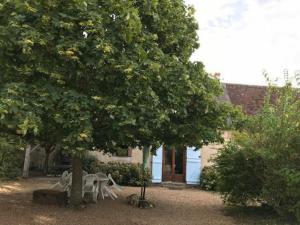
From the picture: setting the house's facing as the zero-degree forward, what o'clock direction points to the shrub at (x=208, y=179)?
The shrub is roughly at 10 o'clock from the house.

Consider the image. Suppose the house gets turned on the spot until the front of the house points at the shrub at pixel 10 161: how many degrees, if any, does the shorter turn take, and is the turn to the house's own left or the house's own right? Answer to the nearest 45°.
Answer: approximately 90° to the house's own right

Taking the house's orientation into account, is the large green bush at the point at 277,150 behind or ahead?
ahead

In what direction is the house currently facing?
toward the camera

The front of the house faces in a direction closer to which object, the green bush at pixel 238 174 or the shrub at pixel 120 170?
the green bush

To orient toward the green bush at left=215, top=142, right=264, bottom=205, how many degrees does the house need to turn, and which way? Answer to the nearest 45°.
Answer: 0° — it already faces it

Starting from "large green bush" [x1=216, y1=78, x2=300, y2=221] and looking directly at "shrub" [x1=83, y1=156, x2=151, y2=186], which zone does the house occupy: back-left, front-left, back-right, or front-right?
front-right

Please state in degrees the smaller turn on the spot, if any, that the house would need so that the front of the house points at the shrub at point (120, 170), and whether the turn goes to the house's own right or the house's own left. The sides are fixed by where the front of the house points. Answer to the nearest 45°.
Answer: approximately 45° to the house's own right

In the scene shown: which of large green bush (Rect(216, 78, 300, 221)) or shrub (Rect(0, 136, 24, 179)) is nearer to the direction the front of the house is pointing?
the large green bush

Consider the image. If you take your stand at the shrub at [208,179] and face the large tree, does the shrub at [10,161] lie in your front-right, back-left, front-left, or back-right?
front-right

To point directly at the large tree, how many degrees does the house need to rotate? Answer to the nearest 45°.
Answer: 0° — it already faces it

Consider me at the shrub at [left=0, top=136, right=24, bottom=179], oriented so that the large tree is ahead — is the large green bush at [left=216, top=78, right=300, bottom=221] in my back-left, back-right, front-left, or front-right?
front-left
